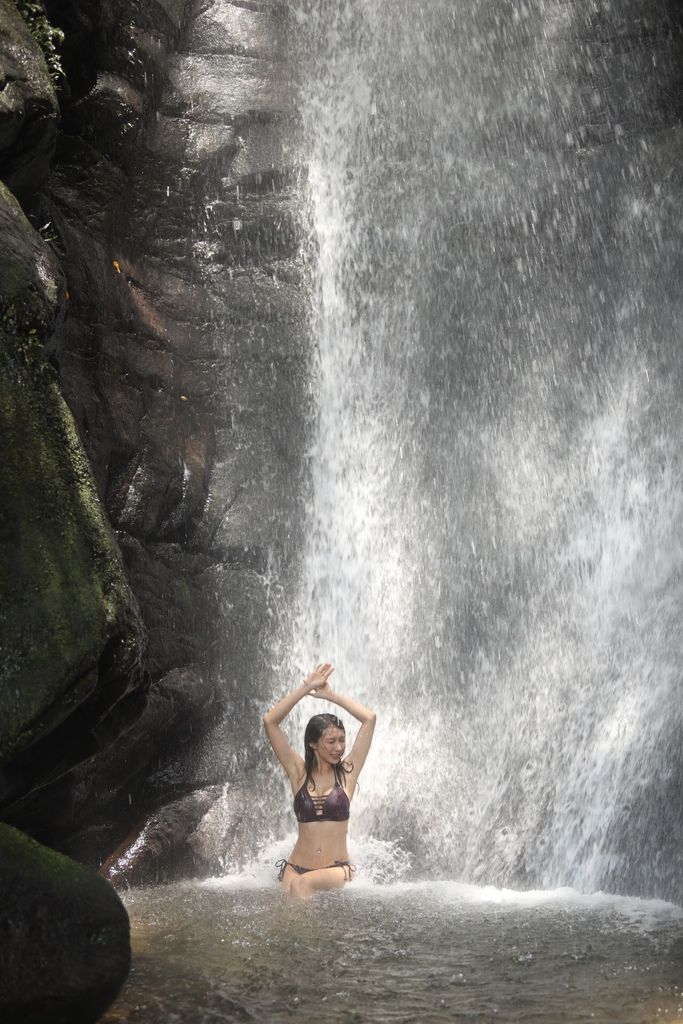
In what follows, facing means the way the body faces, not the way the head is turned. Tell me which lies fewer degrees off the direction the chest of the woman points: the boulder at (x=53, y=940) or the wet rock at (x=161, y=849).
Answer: the boulder

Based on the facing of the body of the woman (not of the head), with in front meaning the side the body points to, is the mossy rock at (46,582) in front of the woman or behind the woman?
in front

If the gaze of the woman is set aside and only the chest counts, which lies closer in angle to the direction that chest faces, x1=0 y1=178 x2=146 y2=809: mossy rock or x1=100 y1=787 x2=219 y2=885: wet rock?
the mossy rock

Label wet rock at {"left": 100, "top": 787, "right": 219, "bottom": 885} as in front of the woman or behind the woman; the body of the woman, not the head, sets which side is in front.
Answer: behind

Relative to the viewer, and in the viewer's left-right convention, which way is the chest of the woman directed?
facing the viewer

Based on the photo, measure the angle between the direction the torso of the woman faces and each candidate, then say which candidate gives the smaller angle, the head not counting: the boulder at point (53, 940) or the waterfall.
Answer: the boulder

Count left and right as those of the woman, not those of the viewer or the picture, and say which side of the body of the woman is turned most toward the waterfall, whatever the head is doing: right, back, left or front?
back

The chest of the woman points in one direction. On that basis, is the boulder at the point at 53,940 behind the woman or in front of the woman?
in front
